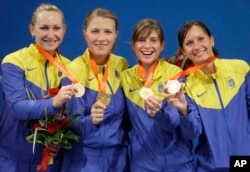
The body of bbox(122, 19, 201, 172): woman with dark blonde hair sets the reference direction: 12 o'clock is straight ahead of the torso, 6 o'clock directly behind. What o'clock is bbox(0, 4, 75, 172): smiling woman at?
The smiling woman is roughly at 3 o'clock from the woman with dark blonde hair.

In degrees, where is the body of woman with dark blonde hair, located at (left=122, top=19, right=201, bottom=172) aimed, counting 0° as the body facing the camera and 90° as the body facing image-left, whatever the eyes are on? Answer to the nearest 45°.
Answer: approximately 0°

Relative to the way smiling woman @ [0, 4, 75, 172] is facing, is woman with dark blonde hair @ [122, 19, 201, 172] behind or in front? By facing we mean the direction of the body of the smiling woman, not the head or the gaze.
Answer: in front

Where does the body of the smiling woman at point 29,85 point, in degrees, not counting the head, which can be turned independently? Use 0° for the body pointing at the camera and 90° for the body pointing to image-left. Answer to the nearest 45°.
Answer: approximately 315°

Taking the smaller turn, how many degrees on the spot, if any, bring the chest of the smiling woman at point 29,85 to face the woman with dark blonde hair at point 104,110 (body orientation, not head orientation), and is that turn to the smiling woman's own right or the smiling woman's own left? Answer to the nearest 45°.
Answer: approximately 45° to the smiling woman's own left
